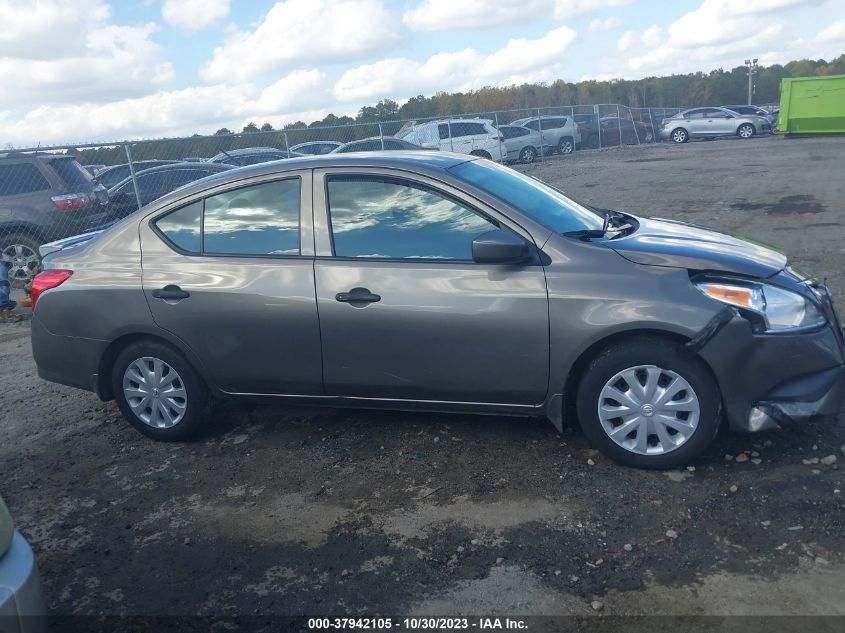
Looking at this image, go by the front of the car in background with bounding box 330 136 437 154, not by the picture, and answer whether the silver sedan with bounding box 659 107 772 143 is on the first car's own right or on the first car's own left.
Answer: on the first car's own right

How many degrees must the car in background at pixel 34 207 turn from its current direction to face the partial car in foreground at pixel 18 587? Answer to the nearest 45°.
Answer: approximately 135° to its left

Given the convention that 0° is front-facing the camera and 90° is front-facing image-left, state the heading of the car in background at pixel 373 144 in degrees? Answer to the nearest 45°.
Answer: approximately 90°

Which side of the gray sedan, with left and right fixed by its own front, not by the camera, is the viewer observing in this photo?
right

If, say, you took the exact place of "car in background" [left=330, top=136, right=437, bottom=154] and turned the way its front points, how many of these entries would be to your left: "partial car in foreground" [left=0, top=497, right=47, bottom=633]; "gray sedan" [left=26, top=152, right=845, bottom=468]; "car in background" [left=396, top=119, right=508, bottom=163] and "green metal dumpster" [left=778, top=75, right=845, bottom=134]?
2

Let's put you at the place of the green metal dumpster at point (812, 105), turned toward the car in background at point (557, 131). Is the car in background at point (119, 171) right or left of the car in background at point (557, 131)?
left

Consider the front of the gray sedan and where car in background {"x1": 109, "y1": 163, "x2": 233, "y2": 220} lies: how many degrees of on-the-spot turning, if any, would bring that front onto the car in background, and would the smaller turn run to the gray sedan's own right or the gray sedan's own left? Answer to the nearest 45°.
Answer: approximately 135° to the gray sedan's own left

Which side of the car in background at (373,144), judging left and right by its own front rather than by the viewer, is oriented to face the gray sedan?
left

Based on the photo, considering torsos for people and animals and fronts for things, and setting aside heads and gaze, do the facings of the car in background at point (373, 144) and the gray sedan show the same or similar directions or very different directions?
very different directions
